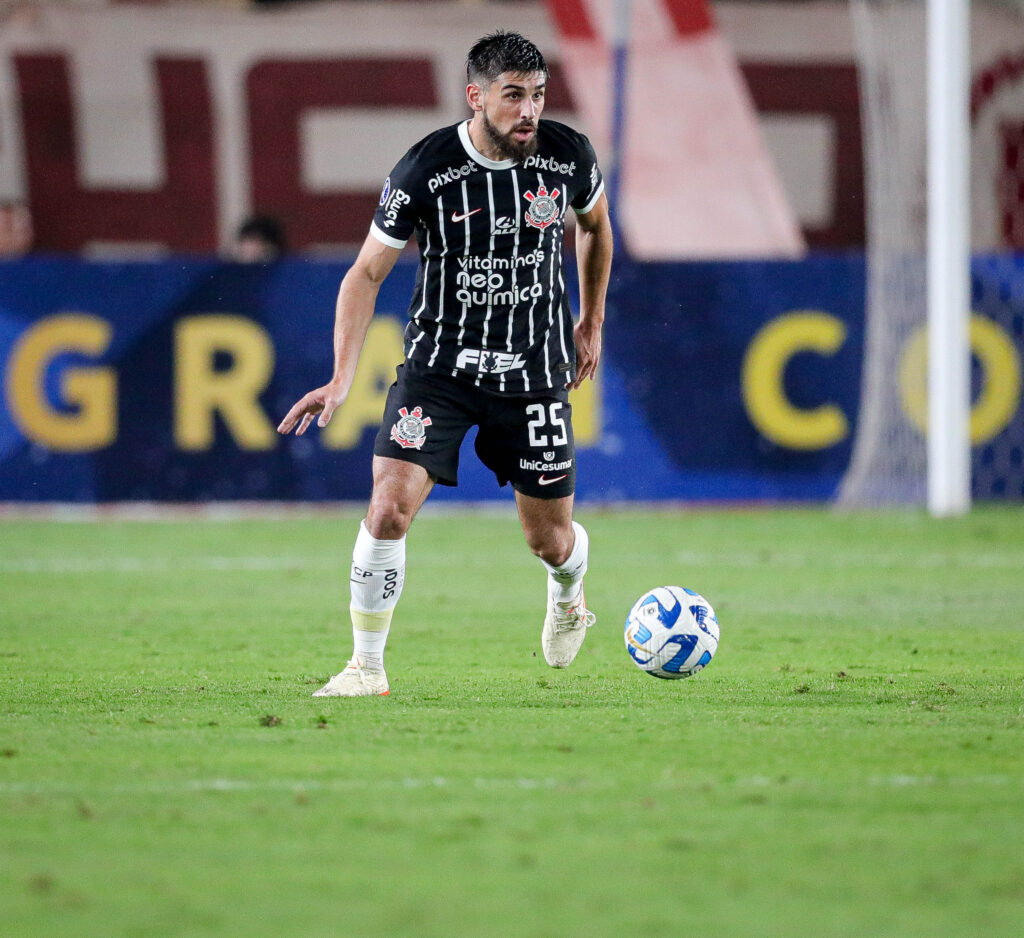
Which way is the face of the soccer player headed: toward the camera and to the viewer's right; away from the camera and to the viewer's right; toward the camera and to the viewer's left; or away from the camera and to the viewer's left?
toward the camera and to the viewer's right

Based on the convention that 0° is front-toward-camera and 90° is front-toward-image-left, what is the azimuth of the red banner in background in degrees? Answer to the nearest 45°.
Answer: approximately 0°

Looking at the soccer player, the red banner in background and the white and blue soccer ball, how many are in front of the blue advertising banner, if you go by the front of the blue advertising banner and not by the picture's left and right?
2

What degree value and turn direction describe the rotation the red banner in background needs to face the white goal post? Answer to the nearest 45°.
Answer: approximately 45° to its left

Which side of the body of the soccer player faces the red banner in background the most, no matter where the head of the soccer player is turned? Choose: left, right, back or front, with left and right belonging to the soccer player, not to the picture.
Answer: back

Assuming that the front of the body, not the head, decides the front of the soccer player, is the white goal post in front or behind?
behind

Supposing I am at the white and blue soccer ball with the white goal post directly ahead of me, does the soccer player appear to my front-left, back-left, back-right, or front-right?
back-left
